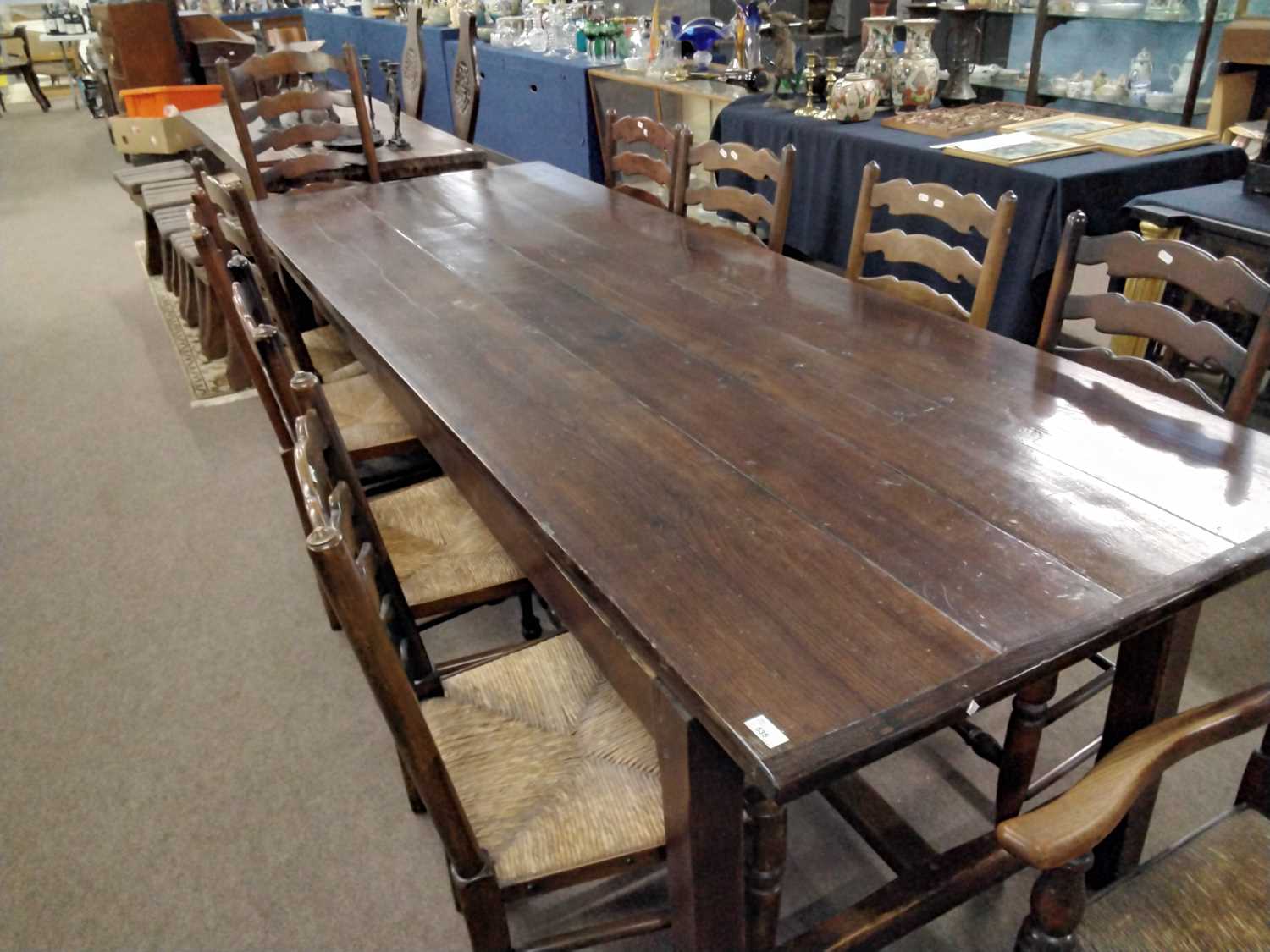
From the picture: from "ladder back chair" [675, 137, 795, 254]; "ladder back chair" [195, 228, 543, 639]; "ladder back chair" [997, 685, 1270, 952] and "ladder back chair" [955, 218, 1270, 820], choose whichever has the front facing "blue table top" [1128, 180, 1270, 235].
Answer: "ladder back chair" [195, 228, 543, 639]

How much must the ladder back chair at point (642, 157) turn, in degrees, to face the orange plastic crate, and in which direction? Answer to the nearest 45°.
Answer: approximately 90° to its right

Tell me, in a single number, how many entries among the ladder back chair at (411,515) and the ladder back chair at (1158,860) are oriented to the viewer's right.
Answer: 1

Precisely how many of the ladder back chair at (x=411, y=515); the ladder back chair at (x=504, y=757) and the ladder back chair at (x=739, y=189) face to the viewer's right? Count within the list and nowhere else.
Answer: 2

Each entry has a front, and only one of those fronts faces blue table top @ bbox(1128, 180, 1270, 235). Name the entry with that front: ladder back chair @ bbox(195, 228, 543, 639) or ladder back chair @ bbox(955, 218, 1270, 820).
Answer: ladder back chair @ bbox(195, 228, 543, 639)

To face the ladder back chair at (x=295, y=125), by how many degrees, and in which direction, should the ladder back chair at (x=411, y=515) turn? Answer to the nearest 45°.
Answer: approximately 90° to its left

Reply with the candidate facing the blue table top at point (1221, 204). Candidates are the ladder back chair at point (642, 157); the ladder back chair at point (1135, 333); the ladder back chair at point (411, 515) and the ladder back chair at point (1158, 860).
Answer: the ladder back chair at point (411, 515)

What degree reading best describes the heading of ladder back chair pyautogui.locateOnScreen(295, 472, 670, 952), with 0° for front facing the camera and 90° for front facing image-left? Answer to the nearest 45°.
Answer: approximately 270°

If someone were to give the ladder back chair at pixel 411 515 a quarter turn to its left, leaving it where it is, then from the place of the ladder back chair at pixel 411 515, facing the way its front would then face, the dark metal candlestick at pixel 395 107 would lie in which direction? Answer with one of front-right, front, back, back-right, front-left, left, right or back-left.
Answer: front

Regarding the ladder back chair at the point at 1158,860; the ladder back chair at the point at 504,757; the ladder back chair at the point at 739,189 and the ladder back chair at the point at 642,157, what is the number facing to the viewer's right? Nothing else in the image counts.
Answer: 1

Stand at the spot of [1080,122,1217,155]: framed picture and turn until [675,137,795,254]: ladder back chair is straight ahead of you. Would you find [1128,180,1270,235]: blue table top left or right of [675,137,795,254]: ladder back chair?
left

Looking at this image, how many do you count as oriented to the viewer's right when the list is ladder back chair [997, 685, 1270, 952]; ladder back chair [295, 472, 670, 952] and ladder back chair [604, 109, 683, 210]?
1

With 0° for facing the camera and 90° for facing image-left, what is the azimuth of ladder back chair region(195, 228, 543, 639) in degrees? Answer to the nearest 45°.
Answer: approximately 270°

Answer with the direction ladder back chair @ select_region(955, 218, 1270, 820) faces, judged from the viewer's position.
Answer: facing the viewer and to the left of the viewer

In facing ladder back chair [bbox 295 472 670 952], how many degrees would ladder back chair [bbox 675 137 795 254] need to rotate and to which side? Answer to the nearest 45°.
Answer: approximately 45° to its left

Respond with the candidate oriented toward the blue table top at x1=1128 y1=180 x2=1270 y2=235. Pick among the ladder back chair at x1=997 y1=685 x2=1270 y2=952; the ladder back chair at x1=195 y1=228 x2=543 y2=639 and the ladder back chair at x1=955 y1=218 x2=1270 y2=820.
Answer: the ladder back chair at x1=195 y1=228 x2=543 y2=639

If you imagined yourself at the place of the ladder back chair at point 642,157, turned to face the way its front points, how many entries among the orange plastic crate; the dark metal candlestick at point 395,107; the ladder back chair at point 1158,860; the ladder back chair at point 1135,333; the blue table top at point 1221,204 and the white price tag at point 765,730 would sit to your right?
2

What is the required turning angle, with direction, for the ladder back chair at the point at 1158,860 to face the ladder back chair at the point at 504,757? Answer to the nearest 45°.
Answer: approximately 45° to its right
